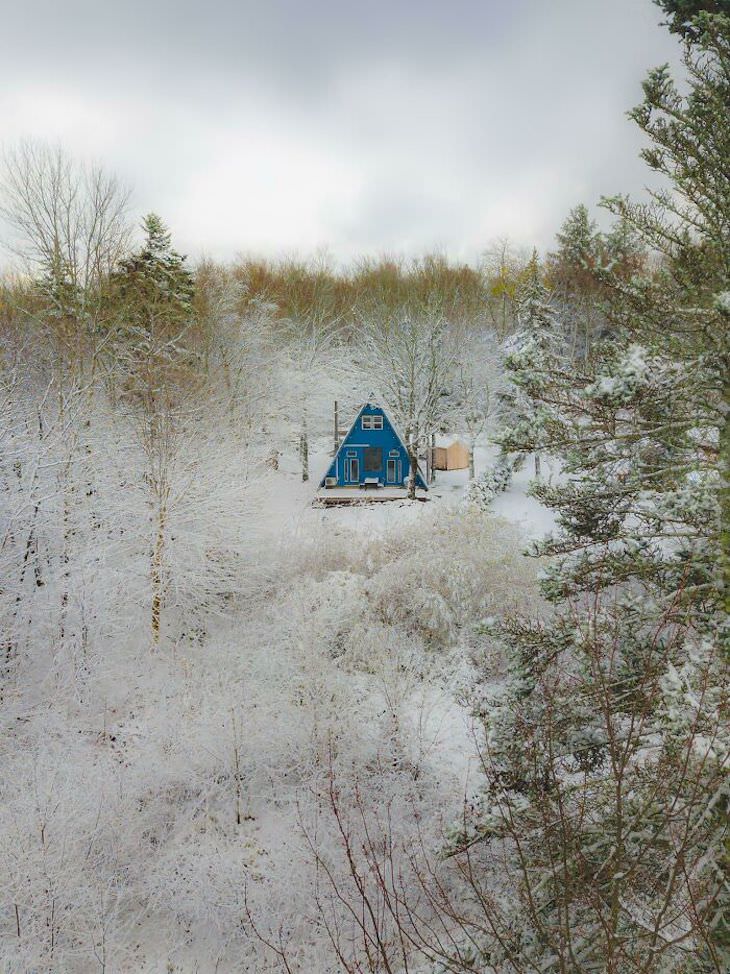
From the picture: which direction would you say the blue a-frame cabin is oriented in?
toward the camera

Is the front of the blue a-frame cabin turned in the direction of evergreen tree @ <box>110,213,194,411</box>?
no

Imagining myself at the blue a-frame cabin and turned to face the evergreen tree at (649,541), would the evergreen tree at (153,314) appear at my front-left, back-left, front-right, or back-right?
back-right

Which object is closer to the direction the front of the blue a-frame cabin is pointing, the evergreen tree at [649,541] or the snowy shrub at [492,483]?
the evergreen tree

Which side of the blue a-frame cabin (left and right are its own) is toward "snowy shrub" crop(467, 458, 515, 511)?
left

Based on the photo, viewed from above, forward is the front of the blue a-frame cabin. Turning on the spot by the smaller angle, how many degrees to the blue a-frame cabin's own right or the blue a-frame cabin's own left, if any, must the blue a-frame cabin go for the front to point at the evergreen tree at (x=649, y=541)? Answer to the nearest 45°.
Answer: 0° — it already faces it

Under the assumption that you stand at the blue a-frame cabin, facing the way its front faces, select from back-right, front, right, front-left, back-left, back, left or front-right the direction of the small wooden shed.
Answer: back-left
